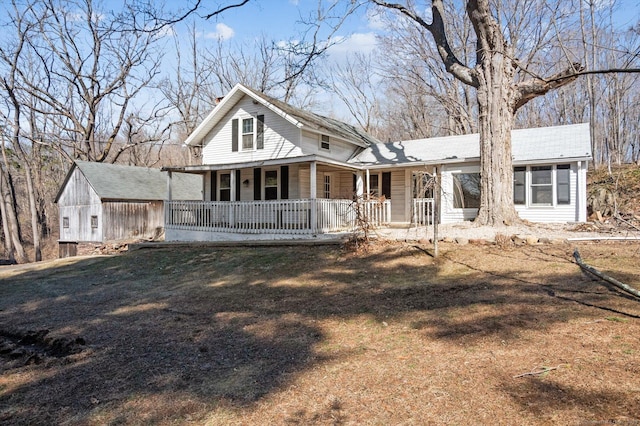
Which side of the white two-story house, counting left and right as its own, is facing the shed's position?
right

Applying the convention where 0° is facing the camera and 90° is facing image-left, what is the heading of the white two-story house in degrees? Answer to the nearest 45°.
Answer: approximately 0°
